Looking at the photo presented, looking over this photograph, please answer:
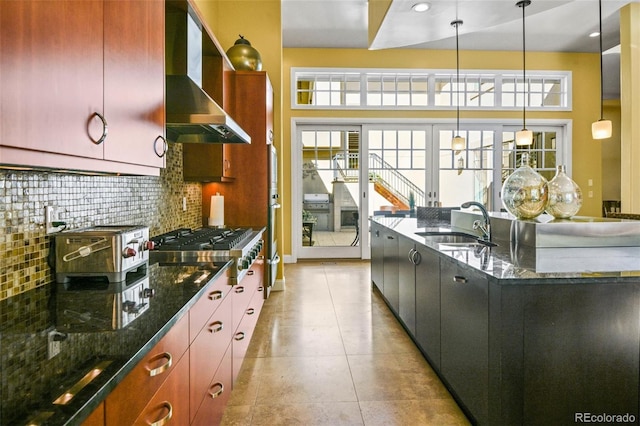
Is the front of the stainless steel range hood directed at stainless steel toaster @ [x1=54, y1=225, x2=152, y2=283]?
no

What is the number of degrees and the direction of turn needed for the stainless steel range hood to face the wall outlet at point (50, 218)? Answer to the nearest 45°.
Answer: approximately 90° to its right

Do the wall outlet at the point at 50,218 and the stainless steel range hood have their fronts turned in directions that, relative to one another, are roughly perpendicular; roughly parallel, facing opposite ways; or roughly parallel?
roughly parallel

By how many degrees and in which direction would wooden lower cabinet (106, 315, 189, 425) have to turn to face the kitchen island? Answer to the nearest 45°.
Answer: approximately 45° to its left

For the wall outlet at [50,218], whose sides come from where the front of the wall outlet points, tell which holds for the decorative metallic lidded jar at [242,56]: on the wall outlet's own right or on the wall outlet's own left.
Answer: on the wall outlet's own left

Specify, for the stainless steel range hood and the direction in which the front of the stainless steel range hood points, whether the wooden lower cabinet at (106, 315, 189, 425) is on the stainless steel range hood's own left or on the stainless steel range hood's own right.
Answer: on the stainless steel range hood's own right

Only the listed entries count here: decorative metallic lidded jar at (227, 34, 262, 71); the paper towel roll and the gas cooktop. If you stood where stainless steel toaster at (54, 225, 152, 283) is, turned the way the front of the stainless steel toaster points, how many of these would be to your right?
0

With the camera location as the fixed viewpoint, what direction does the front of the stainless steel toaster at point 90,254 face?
facing the viewer and to the right of the viewer

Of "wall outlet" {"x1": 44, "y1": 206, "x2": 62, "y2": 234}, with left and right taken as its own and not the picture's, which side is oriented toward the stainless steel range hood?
left

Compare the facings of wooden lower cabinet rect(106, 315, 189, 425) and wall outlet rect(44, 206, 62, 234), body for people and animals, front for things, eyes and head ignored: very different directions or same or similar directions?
same or similar directions

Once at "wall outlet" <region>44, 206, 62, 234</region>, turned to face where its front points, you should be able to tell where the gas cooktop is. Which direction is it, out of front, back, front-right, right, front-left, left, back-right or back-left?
left

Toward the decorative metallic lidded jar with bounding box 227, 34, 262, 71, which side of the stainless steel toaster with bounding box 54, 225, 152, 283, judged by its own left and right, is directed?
left

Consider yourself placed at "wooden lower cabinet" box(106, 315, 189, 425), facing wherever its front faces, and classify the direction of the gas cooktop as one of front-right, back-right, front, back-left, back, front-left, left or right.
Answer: back-left

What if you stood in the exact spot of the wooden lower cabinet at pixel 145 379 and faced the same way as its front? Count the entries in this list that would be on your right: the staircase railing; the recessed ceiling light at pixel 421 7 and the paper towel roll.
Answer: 0

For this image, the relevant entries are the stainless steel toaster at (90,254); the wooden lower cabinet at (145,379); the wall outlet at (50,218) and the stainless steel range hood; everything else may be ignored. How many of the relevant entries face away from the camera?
0

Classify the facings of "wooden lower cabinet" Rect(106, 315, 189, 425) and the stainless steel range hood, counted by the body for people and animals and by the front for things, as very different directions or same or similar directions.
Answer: same or similar directions
